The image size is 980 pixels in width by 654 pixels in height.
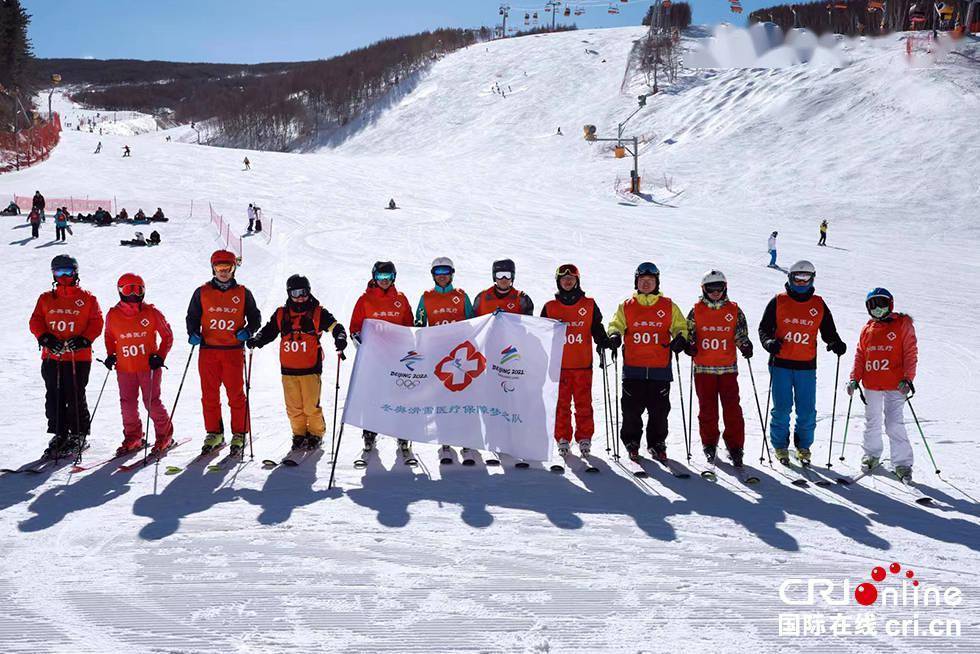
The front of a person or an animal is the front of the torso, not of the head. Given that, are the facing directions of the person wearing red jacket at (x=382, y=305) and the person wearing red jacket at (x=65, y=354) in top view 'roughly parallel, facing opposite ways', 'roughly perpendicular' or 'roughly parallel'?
roughly parallel

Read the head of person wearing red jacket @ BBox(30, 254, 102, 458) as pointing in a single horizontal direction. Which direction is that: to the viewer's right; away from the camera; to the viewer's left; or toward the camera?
toward the camera

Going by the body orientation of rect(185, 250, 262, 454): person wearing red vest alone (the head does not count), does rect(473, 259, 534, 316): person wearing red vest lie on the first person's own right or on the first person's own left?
on the first person's own left

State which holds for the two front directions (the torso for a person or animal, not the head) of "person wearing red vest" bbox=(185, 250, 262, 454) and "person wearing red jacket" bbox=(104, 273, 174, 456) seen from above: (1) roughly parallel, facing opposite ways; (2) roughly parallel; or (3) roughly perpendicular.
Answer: roughly parallel

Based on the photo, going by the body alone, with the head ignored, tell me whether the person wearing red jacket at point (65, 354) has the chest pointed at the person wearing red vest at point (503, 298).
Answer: no

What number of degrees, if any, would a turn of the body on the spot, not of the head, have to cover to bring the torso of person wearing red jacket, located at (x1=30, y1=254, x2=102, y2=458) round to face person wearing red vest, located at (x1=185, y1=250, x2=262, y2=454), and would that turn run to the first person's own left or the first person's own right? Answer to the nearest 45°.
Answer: approximately 45° to the first person's own left

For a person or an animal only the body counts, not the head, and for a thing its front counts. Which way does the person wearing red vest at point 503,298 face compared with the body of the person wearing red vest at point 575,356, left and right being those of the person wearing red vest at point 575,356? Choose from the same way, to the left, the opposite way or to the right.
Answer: the same way

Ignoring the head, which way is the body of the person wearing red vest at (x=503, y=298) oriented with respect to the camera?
toward the camera

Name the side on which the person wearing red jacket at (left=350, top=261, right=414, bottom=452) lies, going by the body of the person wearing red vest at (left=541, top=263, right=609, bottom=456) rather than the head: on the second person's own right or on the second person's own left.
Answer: on the second person's own right

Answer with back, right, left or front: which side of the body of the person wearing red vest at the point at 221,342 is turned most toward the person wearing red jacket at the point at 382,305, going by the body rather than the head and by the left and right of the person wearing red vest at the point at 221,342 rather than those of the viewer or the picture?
left

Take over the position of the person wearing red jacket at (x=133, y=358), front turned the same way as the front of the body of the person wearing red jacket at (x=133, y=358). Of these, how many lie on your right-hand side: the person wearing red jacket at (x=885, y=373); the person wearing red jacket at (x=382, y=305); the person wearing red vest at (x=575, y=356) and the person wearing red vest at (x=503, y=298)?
0

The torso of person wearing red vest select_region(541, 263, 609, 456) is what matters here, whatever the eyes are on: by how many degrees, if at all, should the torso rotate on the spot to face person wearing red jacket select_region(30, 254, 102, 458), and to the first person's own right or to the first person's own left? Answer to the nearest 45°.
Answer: approximately 90° to the first person's own right

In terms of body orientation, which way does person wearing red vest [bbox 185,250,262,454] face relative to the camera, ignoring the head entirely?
toward the camera
